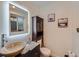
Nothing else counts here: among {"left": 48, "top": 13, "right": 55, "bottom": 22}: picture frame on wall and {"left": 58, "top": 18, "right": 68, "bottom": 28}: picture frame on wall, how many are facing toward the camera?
2

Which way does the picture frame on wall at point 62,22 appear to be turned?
toward the camera

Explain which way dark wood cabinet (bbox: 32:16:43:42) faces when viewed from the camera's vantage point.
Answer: facing the viewer and to the right of the viewer

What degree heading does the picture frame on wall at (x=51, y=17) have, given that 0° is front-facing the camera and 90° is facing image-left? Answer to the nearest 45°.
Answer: approximately 0°

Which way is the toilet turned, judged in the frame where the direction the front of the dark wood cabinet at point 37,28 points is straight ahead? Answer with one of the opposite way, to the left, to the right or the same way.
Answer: the same way
